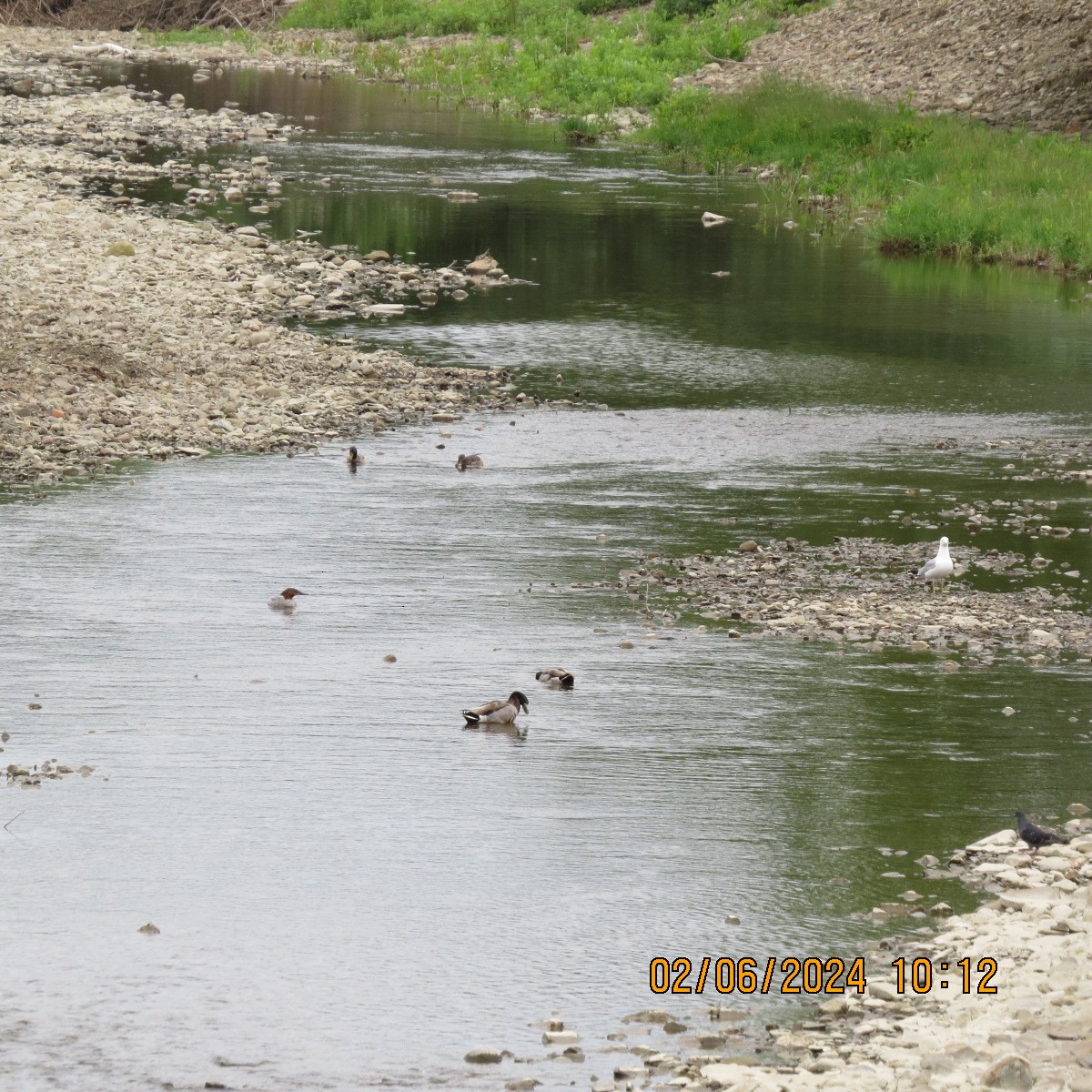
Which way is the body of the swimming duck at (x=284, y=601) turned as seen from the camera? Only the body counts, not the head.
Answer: to the viewer's right

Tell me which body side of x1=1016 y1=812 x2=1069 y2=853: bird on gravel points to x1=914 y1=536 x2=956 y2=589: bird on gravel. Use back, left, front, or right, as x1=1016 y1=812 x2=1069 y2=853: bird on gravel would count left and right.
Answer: right

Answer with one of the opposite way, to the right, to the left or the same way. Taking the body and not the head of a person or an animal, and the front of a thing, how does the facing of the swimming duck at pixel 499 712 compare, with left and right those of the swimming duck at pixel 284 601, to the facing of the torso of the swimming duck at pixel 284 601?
the same way

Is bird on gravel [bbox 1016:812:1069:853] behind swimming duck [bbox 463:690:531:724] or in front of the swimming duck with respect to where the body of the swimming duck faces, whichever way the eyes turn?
in front

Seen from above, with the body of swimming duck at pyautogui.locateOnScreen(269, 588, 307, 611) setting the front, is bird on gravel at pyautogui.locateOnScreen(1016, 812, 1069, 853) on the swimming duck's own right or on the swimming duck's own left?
on the swimming duck's own right

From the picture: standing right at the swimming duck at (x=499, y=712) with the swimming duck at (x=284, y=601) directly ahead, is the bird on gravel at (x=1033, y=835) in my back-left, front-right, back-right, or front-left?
back-right

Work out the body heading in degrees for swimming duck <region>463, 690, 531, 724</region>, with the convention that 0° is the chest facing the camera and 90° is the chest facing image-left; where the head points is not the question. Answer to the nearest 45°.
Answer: approximately 270°

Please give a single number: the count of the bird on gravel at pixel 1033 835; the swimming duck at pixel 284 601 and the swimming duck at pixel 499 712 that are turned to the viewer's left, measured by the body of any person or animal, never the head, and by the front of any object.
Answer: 1

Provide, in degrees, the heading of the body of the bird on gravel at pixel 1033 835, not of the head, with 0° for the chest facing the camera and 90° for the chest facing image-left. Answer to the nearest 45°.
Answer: approximately 90°

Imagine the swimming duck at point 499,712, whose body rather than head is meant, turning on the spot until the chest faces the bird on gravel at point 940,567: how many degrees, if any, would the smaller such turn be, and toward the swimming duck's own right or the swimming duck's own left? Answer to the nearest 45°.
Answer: approximately 45° to the swimming duck's own left

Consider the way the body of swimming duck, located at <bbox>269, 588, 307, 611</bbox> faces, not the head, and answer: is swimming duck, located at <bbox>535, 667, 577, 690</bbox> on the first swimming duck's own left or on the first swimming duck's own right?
on the first swimming duck's own right

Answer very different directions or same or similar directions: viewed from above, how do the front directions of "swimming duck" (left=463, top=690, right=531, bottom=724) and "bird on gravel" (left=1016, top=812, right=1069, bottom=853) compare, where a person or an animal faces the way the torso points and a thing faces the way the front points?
very different directions

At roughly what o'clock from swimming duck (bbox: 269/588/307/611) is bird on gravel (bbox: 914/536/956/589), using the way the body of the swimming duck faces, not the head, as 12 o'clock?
The bird on gravel is roughly at 12 o'clock from the swimming duck.

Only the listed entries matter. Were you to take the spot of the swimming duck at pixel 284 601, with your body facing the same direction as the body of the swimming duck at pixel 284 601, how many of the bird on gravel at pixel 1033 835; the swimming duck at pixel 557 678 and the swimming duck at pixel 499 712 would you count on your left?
0

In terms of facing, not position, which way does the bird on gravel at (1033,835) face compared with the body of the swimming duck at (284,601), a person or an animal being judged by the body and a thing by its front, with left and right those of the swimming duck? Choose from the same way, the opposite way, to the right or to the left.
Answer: the opposite way
